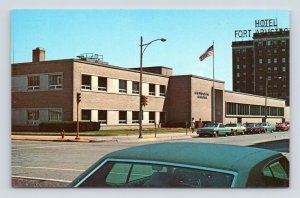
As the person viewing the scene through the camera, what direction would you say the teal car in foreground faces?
facing away from the viewer and to the right of the viewer

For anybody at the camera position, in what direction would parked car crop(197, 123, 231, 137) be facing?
facing the viewer and to the left of the viewer

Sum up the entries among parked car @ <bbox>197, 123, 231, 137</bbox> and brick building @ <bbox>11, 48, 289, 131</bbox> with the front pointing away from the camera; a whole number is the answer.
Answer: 0

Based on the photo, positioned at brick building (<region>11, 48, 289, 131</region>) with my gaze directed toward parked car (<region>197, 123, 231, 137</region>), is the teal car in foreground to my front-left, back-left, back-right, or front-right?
front-right

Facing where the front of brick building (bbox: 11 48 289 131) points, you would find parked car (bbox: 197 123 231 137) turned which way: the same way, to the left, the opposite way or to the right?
to the right

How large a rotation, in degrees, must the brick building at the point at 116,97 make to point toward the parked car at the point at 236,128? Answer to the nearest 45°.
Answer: approximately 45° to its left

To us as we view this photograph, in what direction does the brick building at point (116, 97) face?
facing the viewer and to the right of the viewer

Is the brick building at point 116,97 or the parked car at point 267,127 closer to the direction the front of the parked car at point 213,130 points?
the brick building
